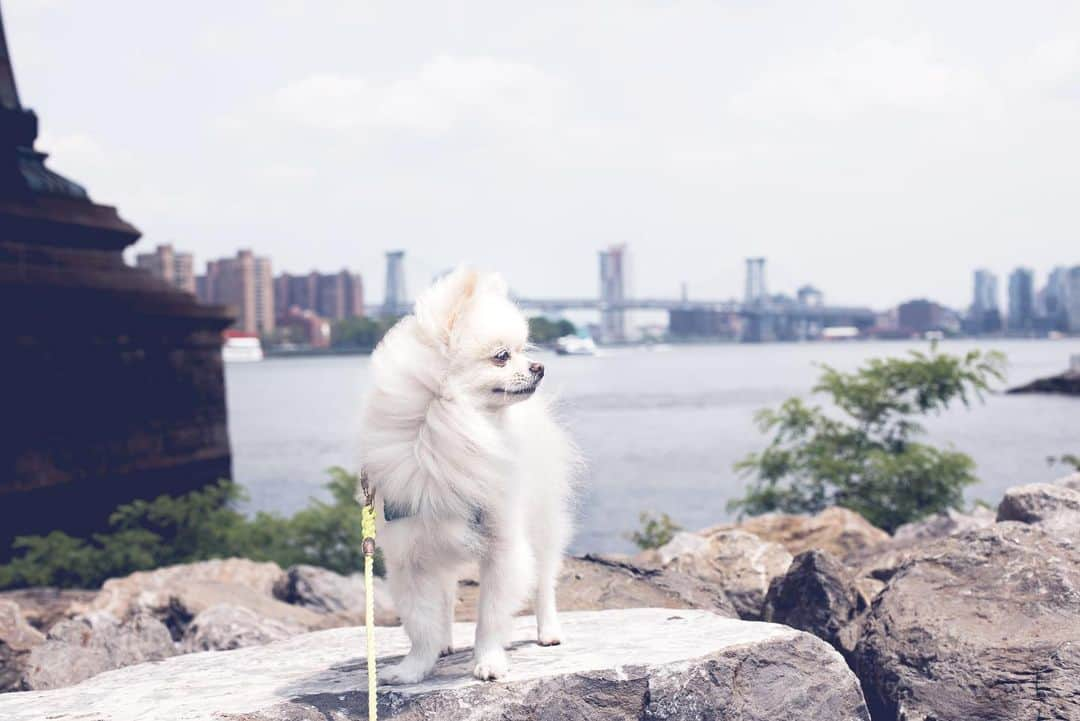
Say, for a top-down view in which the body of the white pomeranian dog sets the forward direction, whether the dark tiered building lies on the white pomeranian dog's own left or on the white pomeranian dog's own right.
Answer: on the white pomeranian dog's own right

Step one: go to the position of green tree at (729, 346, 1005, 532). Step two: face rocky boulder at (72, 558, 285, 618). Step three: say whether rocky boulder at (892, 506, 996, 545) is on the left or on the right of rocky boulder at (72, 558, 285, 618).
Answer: left

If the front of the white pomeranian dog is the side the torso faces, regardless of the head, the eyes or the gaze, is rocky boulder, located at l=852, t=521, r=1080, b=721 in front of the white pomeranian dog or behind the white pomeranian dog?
behind

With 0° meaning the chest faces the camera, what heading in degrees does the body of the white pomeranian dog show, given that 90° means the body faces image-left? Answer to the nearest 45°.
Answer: approximately 45°

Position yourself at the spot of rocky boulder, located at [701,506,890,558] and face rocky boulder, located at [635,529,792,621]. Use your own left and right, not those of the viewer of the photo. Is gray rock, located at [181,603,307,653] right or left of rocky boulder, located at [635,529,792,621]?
right

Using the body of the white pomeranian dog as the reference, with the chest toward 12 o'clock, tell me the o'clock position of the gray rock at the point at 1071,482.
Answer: The gray rock is roughly at 6 o'clock from the white pomeranian dog.

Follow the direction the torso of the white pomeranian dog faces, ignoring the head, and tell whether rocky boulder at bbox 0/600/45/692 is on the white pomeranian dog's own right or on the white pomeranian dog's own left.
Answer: on the white pomeranian dog's own right

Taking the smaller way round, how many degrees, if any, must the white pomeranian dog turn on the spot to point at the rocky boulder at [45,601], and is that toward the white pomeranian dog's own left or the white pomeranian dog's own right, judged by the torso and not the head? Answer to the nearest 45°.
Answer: approximately 90° to the white pomeranian dog's own right

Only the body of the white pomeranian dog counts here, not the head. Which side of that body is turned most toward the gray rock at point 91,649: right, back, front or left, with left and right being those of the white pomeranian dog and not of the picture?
right

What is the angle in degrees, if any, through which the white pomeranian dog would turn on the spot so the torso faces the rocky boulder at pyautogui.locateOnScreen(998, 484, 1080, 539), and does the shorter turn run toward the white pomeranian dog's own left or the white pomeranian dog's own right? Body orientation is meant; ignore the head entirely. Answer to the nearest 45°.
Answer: approximately 180°

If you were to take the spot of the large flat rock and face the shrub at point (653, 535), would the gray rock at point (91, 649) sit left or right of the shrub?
left
